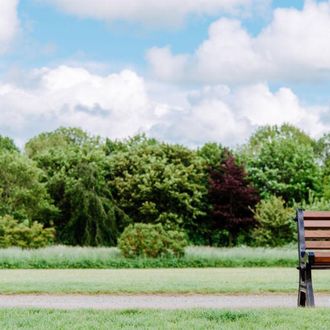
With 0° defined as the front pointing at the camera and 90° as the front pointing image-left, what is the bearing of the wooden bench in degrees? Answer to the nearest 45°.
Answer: approximately 0°

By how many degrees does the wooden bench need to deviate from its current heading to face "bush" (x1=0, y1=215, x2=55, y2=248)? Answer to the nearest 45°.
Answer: approximately 135° to its right

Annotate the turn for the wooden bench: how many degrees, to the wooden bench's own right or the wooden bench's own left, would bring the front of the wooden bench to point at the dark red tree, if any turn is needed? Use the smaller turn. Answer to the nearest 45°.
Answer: approximately 180°

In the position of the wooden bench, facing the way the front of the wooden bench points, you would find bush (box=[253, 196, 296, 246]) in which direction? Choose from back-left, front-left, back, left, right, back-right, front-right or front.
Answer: back

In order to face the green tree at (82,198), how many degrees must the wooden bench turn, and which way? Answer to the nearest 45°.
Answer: approximately 135° to its right

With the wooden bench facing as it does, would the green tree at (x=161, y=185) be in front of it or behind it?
behind

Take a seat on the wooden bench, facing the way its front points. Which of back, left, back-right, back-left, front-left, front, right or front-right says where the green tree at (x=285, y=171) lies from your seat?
back
